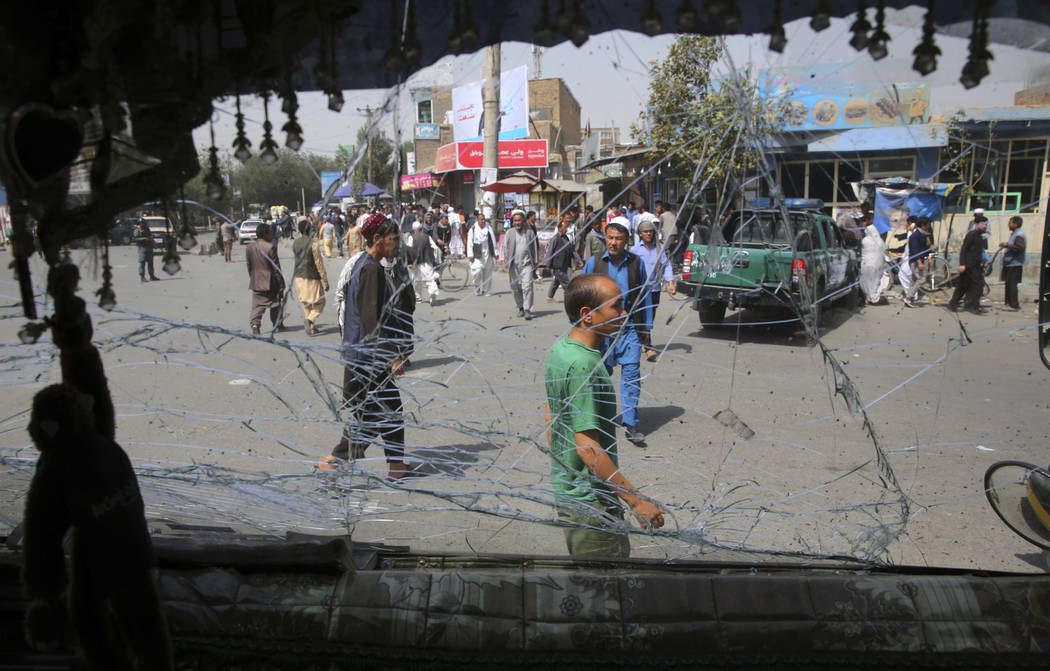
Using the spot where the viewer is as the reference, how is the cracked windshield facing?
facing away from the viewer

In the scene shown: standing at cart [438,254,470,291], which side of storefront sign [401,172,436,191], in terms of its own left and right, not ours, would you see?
front

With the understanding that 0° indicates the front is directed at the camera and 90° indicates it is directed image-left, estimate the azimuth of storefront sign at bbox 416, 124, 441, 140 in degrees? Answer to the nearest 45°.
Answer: approximately 0°

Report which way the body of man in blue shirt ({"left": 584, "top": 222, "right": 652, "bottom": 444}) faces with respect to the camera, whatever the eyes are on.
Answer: toward the camera

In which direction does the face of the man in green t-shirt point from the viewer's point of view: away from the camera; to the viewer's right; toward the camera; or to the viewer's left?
to the viewer's right

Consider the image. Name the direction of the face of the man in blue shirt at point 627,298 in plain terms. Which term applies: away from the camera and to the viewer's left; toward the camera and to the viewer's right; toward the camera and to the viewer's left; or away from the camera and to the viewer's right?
toward the camera and to the viewer's left

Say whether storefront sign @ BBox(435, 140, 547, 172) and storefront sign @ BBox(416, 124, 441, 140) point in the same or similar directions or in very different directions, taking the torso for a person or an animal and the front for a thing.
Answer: same or similar directions

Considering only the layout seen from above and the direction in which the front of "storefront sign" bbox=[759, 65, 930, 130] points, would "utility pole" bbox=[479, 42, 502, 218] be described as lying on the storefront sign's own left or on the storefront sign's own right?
on the storefront sign's own right

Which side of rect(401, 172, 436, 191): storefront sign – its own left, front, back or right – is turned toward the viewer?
front

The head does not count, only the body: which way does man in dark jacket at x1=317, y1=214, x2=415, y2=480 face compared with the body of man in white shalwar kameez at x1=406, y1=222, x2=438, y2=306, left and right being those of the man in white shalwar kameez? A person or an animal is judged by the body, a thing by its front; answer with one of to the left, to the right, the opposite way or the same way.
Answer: to the right
